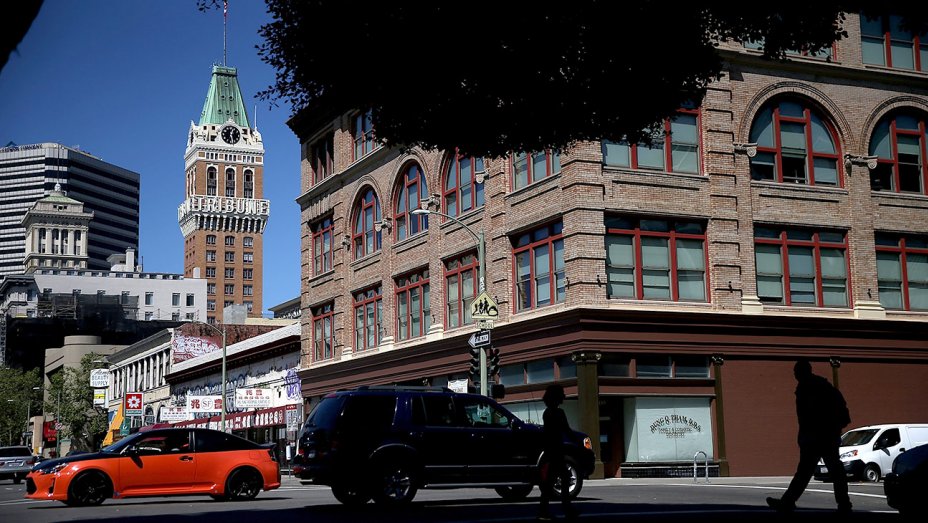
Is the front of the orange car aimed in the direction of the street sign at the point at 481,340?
no

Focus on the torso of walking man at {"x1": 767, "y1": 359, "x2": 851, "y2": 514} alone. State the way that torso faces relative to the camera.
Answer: to the viewer's left

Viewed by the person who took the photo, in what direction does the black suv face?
facing away from the viewer and to the right of the viewer

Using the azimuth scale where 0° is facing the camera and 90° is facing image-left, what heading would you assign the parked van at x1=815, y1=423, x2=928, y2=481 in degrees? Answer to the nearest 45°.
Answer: approximately 45°

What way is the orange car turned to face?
to the viewer's left

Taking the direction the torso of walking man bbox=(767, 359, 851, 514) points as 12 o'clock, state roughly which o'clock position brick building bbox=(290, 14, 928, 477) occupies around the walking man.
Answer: The brick building is roughly at 3 o'clock from the walking man.

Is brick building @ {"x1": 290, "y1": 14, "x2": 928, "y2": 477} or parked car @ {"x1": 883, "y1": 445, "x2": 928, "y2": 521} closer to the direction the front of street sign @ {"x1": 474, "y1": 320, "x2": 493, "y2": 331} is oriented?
the parked car

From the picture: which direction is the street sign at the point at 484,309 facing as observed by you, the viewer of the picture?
facing the viewer

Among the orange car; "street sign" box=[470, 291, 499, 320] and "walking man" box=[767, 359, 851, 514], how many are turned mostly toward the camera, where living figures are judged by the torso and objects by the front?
1

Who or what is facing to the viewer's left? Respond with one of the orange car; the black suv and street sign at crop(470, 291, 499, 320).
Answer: the orange car

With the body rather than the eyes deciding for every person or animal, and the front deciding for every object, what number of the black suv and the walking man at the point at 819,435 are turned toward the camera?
0

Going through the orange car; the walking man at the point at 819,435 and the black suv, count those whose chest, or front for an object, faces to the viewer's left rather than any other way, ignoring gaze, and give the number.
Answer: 2

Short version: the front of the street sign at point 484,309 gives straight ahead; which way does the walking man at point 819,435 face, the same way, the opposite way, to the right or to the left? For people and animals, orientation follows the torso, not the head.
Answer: to the right

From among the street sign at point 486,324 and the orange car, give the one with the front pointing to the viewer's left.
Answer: the orange car

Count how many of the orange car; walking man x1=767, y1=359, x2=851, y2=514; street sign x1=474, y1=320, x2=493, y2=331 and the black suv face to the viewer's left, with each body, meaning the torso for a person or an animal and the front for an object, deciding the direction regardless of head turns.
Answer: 2

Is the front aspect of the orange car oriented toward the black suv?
no
